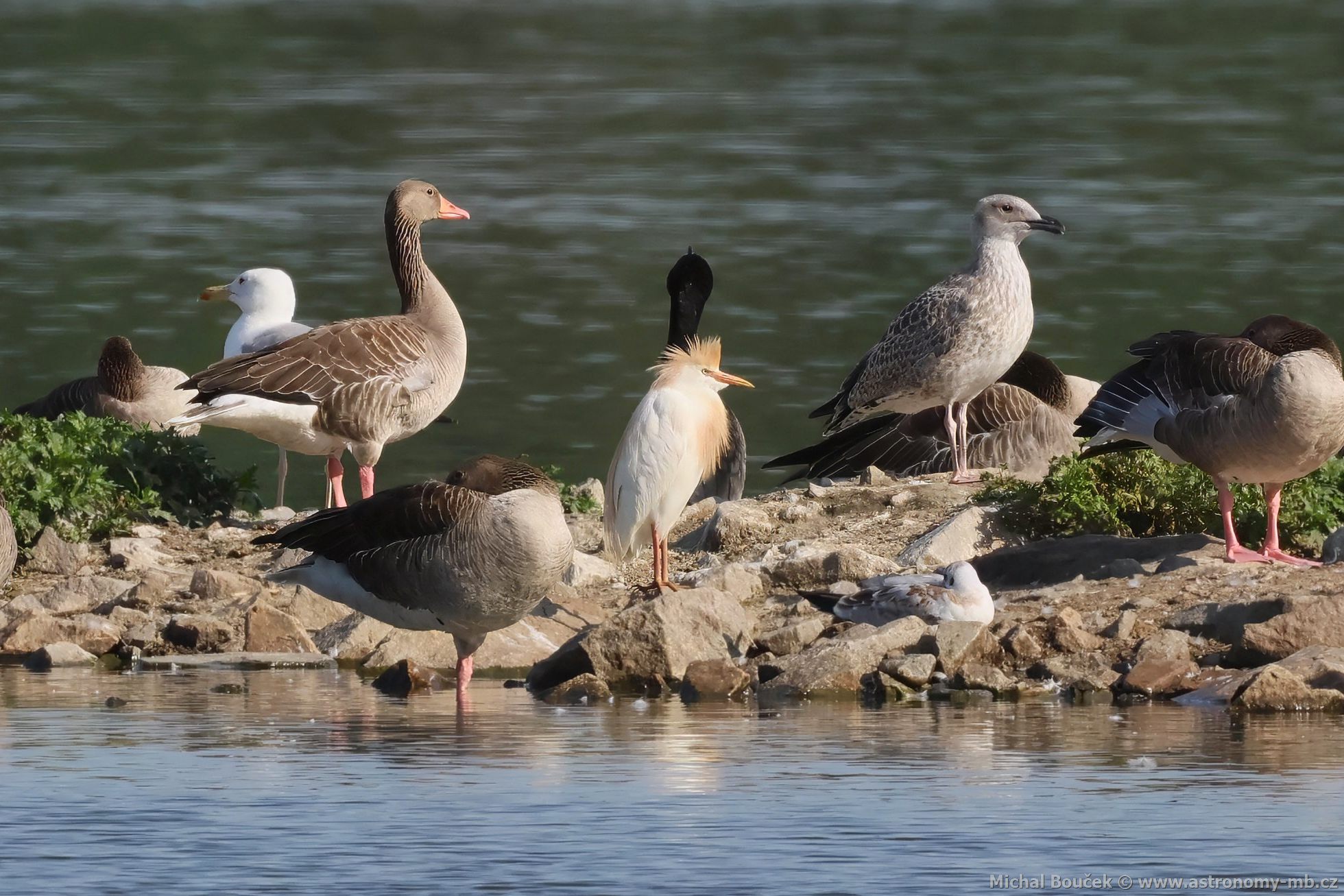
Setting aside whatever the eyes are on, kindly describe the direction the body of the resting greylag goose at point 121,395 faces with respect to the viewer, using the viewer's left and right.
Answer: facing to the right of the viewer

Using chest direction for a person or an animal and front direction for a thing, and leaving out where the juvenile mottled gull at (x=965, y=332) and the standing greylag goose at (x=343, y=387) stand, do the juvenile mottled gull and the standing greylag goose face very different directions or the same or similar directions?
same or similar directions

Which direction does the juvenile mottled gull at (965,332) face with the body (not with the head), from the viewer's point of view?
to the viewer's right

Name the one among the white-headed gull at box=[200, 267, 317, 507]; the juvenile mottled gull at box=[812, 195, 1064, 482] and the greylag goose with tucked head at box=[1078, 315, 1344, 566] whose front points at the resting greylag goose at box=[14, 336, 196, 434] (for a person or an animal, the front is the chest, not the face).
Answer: the white-headed gull at box=[200, 267, 317, 507]

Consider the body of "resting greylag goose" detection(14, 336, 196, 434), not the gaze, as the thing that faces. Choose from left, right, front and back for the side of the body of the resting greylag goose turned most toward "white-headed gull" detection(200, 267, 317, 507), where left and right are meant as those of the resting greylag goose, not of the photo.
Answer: front

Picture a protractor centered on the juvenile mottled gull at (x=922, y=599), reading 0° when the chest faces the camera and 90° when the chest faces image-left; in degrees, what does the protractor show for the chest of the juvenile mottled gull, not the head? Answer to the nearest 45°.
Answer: approximately 270°

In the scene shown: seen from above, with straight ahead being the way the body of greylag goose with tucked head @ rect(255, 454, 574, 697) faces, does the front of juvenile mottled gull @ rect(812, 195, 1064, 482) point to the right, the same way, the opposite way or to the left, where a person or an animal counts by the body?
the same way

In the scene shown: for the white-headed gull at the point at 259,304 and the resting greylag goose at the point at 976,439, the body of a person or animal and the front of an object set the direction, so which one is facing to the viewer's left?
the white-headed gull

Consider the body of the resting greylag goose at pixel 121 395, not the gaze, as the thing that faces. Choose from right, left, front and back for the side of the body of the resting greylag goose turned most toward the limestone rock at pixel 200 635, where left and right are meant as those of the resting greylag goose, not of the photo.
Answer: right

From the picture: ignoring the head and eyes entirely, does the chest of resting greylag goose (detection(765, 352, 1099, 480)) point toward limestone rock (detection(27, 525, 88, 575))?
no

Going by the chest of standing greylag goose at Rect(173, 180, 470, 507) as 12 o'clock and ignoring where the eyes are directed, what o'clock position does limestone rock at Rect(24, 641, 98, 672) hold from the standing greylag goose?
The limestone rock is roughly at 4 o'clock from the standing greylag goose.

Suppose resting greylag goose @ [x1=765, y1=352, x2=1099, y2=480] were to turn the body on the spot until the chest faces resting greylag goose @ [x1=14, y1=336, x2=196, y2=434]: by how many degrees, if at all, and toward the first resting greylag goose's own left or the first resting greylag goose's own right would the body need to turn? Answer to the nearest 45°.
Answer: approximately 180°

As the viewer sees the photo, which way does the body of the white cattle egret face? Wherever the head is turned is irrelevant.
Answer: to the viewer's right

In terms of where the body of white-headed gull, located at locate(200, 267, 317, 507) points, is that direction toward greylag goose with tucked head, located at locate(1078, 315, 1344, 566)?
no

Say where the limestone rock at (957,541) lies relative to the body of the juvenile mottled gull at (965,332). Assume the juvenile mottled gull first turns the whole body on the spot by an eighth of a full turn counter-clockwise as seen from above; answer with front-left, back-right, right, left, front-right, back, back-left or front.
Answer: back-right

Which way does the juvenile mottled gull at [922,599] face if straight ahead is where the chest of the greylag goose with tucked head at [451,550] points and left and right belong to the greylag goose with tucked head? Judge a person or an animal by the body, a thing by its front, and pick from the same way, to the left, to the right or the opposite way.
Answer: the same way

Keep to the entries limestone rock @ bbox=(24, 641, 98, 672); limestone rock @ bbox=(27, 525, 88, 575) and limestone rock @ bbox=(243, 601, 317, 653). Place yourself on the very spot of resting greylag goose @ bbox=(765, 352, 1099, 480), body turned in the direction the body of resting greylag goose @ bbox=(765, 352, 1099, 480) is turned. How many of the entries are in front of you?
0

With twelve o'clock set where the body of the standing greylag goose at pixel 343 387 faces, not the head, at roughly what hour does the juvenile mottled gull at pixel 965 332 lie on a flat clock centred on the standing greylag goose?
The juvenile mottled gull is roughly at 12 o'clock from the standing greylag goose.

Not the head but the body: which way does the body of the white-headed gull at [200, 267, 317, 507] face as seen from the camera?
to the viewer's left

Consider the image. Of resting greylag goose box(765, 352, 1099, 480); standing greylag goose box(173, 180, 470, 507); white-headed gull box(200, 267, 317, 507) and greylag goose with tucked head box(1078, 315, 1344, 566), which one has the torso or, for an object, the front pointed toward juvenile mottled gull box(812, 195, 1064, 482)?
the standing greylag goose

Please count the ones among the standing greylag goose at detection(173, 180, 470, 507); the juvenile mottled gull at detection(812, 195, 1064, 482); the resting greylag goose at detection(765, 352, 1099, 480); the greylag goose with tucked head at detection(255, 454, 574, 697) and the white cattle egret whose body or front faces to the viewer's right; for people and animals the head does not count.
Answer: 5

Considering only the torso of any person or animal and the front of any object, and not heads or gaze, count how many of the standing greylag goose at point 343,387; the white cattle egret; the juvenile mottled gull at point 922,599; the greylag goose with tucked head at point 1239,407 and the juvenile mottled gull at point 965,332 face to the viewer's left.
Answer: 0
